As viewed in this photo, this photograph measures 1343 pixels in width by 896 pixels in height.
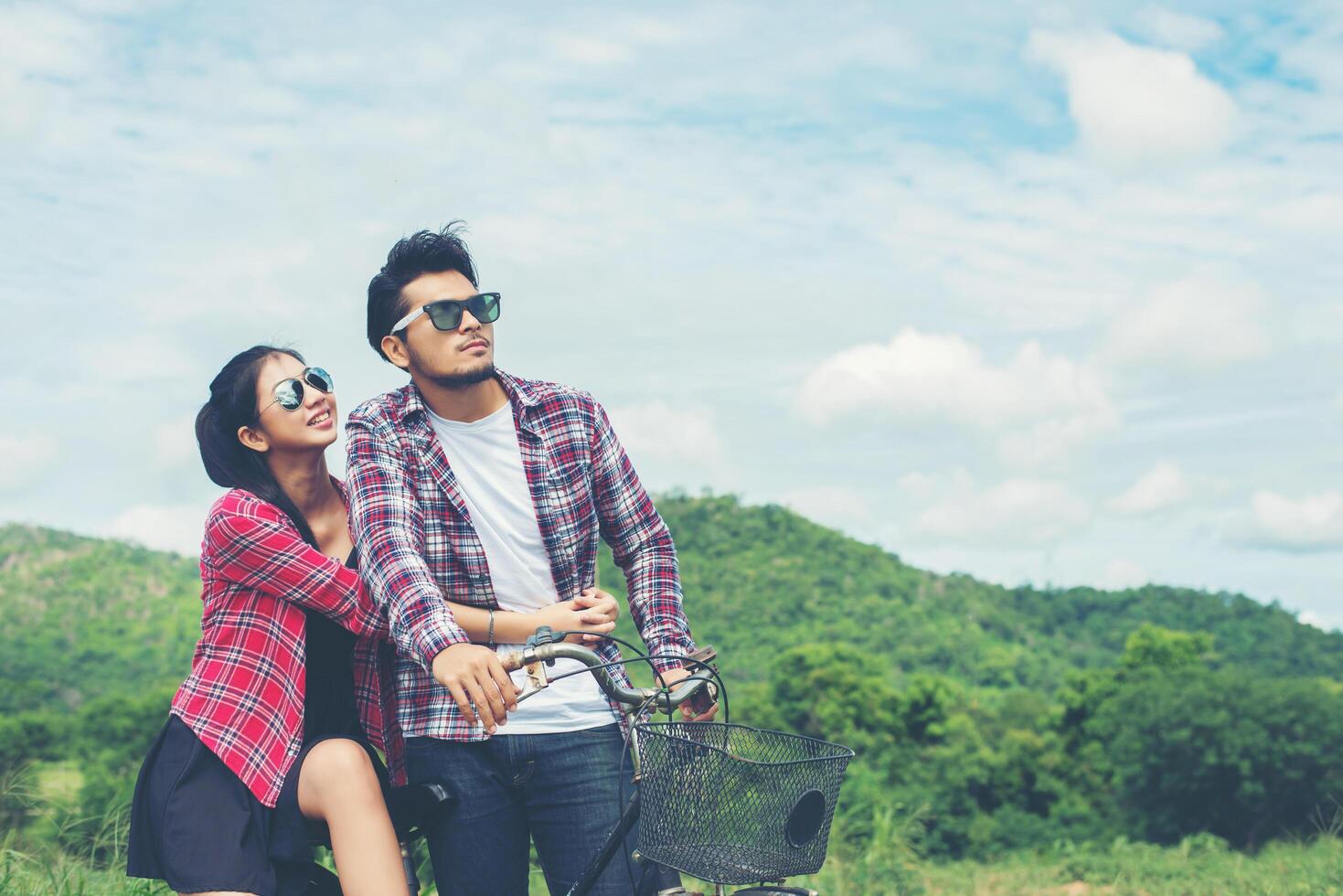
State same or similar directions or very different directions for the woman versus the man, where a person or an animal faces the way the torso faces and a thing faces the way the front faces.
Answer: same or similar directions

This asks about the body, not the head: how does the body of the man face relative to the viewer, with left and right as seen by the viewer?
facing the viewer and to the right of the viewer

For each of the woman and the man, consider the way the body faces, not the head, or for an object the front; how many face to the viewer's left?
0

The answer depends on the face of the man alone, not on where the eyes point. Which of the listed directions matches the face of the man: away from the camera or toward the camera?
toward the camera
